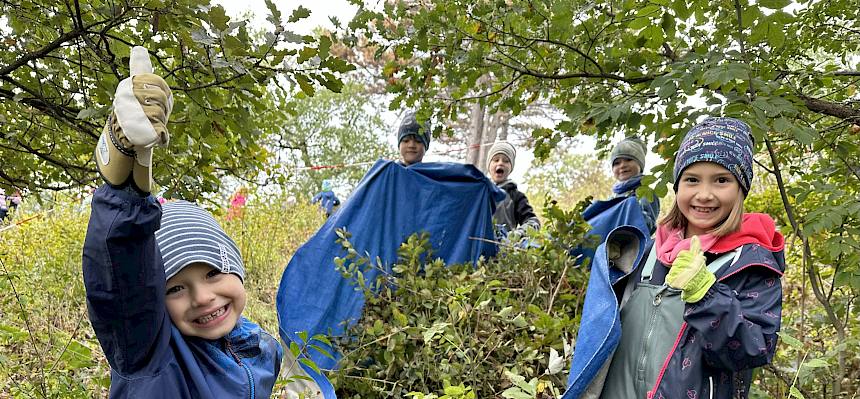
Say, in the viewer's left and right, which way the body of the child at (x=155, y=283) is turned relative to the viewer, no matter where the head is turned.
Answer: facing the viewer and to the right of the viewer

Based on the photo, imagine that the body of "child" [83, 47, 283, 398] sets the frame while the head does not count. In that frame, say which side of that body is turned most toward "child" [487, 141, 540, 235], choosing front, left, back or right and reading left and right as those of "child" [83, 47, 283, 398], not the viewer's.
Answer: left

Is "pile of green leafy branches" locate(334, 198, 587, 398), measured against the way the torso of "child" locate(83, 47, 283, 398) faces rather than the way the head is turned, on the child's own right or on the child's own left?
on the child's own left

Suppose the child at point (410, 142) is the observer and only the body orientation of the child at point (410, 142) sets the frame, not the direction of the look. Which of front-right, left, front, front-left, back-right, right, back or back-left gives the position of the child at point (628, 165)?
left

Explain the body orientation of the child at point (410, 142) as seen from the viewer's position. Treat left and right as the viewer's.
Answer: facing the viewer

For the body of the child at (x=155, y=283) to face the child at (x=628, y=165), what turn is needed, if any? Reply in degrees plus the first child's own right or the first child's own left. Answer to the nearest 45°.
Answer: approximately 90° to the first child's own left

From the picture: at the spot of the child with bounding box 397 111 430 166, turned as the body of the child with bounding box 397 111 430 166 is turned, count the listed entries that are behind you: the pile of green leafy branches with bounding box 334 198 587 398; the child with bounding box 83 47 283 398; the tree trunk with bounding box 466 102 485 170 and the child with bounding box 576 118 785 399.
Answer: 1

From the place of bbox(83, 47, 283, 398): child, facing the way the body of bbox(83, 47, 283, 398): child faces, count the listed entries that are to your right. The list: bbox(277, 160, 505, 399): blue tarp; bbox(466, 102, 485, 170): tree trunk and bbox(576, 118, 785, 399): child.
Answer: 0

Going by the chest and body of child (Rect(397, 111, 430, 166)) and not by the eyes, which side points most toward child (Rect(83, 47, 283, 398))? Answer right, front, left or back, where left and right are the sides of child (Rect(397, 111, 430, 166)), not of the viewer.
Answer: front

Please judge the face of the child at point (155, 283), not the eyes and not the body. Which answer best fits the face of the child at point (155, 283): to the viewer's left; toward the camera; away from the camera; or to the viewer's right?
toward the camera

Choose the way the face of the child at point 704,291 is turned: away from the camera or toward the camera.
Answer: toward the camera

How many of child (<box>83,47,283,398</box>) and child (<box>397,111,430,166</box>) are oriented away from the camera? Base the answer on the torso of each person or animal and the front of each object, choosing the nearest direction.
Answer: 0

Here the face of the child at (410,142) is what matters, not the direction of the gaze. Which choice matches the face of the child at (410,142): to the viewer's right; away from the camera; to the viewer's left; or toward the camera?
toward the camera
